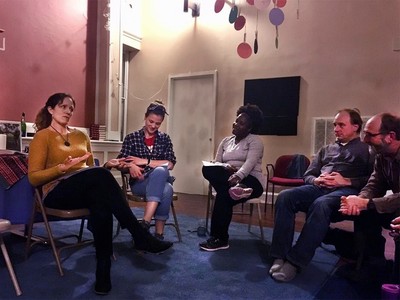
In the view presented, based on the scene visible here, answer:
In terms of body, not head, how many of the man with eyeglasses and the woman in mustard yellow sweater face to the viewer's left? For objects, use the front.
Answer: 1

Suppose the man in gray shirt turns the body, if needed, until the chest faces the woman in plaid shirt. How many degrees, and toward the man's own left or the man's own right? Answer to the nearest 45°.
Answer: approximately 45° to the man's own right

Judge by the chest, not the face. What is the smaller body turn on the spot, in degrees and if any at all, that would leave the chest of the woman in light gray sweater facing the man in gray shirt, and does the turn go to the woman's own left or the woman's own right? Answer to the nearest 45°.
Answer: approximately 90° to the woman's own left

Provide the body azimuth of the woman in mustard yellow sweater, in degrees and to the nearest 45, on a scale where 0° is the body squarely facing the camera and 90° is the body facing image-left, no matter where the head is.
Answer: approximately 315°

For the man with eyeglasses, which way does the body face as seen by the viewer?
to the viewer's left

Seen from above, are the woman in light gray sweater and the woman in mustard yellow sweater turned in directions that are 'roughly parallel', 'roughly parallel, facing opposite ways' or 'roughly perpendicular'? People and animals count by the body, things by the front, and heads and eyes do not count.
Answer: roughly perpendicular

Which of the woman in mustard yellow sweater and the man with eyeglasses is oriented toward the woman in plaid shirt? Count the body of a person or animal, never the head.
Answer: the man with eyeglasses

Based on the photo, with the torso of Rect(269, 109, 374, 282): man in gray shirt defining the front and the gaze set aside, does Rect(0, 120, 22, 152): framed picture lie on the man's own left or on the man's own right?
on the man's own right

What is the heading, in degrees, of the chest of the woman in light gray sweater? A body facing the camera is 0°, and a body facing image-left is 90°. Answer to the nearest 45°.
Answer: approximately 45°

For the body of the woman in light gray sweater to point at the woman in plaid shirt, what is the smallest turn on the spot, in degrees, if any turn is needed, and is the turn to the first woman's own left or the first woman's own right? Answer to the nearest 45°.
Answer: approximately 45° to the first woman's own right

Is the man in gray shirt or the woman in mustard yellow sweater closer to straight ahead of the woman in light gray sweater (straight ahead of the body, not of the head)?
the woman in mustard yellow sweater

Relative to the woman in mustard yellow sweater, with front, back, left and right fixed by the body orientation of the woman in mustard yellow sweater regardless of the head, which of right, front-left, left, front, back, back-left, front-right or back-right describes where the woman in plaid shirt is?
left
